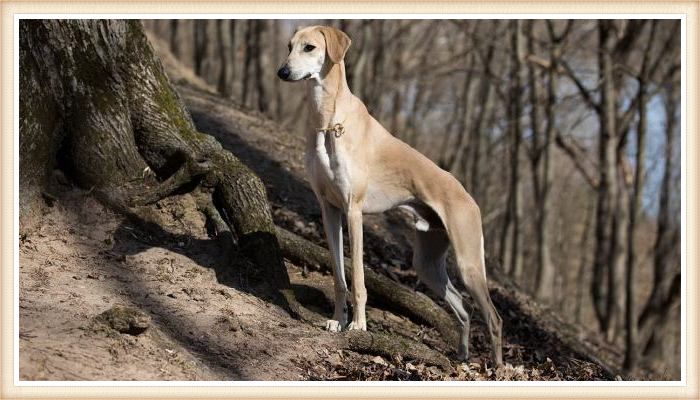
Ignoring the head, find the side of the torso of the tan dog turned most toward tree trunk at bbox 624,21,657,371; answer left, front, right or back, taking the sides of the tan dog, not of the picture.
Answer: back

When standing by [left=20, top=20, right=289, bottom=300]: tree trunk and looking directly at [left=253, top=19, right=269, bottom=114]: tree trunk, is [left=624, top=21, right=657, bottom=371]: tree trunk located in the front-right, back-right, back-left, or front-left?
front-right

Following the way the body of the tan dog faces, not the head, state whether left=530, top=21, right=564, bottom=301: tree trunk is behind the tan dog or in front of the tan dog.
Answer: behind

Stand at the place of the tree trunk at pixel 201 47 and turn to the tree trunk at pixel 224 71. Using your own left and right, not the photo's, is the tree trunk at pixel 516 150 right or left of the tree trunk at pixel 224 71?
left

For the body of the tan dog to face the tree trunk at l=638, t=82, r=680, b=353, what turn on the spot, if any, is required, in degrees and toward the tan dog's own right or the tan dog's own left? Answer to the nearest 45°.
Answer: approximately 180°

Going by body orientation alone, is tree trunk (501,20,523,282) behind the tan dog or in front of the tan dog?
behind

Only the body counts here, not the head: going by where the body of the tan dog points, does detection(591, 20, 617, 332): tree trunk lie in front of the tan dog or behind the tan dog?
behind

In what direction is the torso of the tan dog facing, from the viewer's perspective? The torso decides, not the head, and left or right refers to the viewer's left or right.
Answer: facing the viewer and to the left of the viewer
